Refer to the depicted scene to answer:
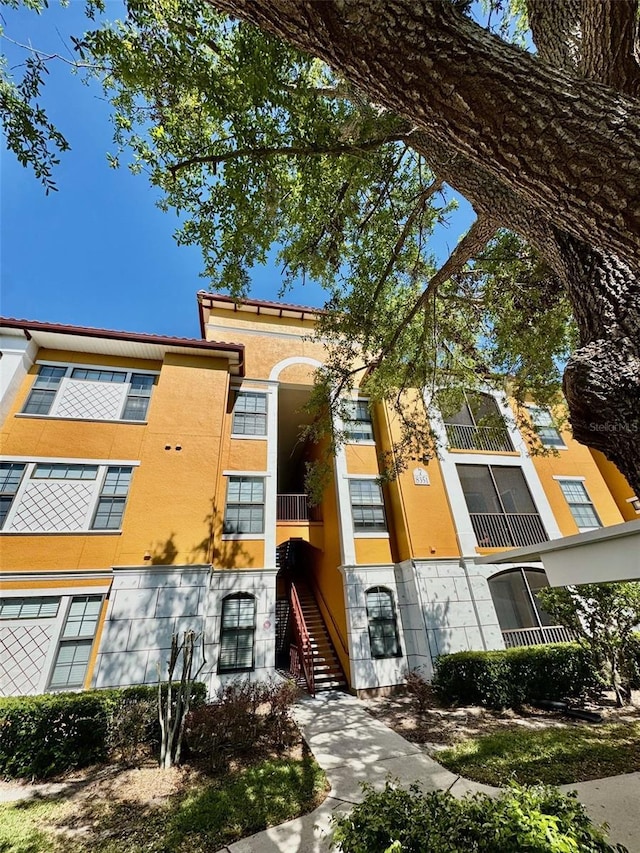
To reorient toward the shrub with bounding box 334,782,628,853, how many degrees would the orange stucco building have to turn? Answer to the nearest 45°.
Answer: approximately 45° to its left

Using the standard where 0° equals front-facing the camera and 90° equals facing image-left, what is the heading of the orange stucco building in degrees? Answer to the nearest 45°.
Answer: approximately 0°

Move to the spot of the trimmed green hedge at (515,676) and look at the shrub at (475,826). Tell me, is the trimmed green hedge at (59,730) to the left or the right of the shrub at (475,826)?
right
